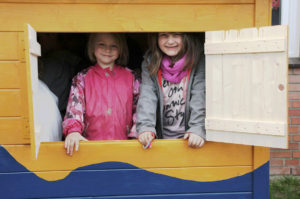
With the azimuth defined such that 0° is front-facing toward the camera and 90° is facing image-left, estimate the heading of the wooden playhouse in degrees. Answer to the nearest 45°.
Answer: approximately 0°
